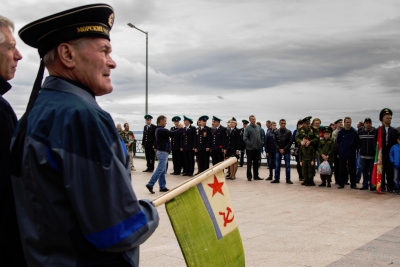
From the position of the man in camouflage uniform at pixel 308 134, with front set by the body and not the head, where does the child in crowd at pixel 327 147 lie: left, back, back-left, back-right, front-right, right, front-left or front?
left

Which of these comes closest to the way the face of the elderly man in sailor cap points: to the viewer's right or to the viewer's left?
to the viewer's right

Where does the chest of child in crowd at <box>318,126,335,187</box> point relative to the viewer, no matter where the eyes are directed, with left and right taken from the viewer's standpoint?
facing the viewer

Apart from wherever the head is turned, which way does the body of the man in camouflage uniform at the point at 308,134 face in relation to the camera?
toward the camera

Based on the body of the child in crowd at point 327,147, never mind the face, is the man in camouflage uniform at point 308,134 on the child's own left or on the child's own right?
on the child's own right

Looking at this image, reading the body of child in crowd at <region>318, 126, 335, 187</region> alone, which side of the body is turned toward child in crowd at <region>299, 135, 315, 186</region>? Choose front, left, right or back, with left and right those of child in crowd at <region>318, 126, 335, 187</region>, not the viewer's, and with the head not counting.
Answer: right

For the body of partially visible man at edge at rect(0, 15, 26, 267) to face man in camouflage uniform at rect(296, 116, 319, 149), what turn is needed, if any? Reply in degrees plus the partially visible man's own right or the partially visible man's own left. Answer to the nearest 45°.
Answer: approximately 45° to the partially visible man's own left

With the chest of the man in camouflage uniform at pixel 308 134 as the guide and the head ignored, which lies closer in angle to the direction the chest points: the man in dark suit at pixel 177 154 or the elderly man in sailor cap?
the elderly man in sailor cap

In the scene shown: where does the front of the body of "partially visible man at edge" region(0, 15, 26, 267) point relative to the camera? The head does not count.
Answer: to the viewer's right

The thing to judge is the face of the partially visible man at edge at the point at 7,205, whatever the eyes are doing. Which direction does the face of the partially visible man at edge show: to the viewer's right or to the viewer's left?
to the viewer's right

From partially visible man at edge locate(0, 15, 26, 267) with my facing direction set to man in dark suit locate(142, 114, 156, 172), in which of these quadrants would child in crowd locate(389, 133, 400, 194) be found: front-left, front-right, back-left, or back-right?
front-right

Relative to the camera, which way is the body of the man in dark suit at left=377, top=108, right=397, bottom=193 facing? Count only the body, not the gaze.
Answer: toward the camera
